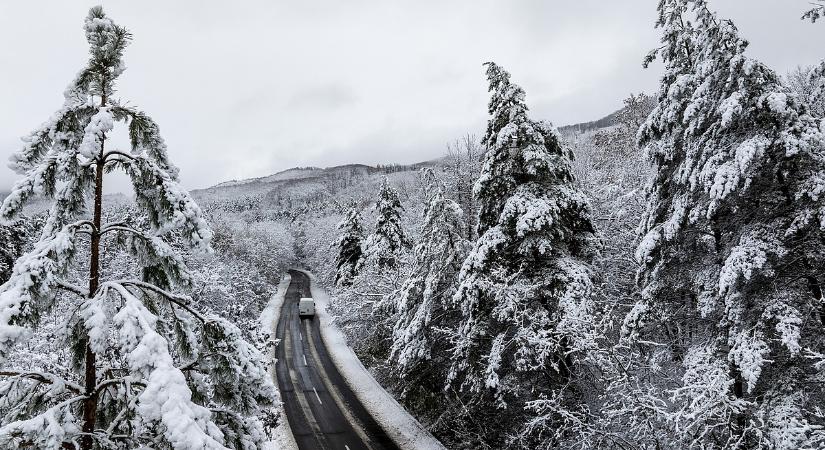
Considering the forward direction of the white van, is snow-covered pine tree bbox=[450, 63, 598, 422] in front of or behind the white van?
behind

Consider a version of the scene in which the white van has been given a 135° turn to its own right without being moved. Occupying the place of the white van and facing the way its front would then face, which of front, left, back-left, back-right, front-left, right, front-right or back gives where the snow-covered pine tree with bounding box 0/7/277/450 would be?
front-right

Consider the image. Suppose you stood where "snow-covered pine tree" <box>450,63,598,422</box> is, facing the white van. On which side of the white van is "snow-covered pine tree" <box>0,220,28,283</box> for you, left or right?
left

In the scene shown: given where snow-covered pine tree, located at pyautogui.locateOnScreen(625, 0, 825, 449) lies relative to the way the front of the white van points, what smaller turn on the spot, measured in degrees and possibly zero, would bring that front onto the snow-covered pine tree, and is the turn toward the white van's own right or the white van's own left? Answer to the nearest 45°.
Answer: approximately 180°

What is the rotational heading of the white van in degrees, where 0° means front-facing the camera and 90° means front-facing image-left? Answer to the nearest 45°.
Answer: approximately 180°

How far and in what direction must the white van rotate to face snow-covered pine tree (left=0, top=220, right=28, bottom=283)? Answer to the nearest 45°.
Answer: approximately 135° to its left
